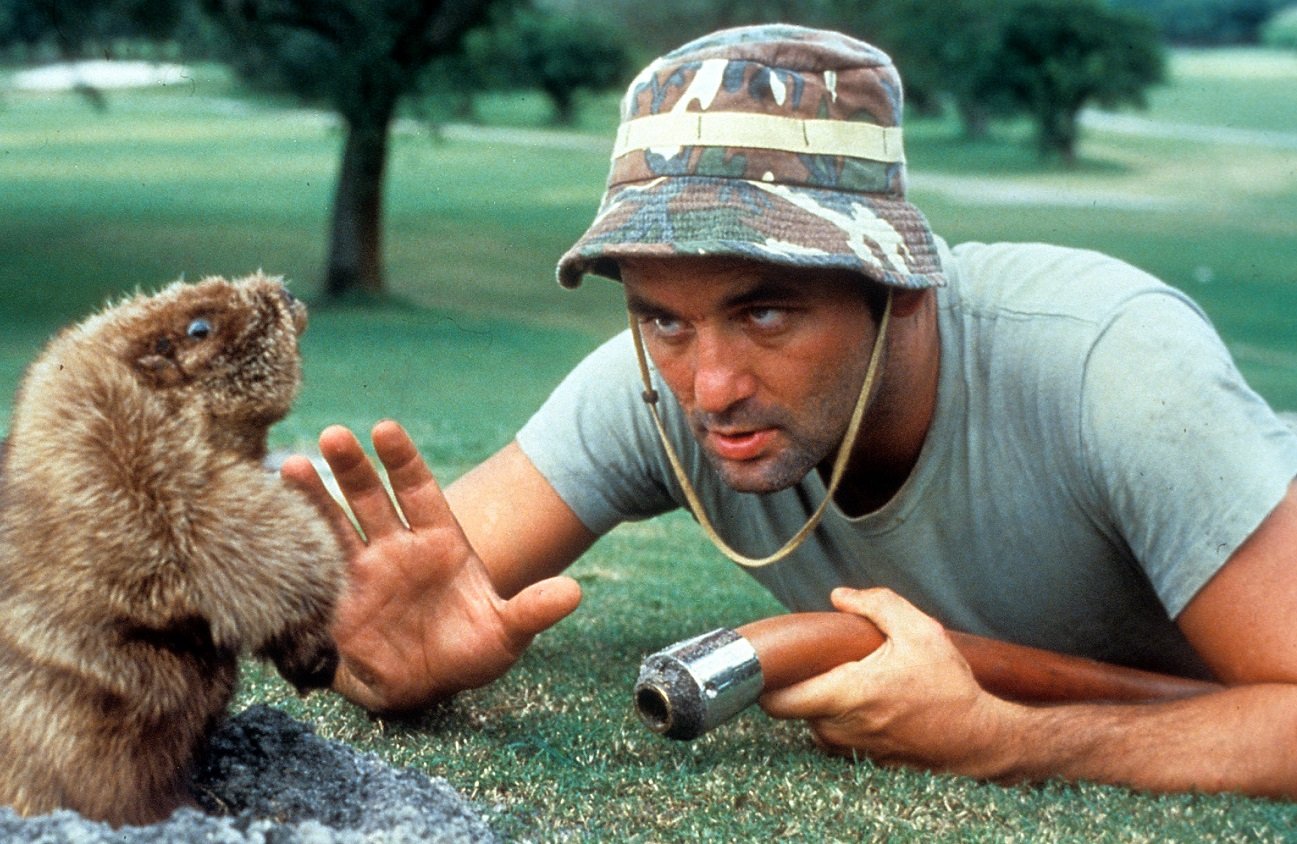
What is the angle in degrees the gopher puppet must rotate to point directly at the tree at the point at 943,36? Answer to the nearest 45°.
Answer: approximately 45° to its left

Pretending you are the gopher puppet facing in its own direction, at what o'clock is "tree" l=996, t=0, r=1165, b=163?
The tree is roughly at 10 o'clock from the gopher puppet.

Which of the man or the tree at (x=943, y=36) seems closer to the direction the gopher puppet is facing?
the man

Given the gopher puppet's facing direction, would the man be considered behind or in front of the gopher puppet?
in front

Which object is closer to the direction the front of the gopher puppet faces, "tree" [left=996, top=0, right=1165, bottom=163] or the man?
the man

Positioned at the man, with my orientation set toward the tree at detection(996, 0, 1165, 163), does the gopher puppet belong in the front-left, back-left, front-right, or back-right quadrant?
back-left

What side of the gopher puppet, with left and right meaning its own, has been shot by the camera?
right
